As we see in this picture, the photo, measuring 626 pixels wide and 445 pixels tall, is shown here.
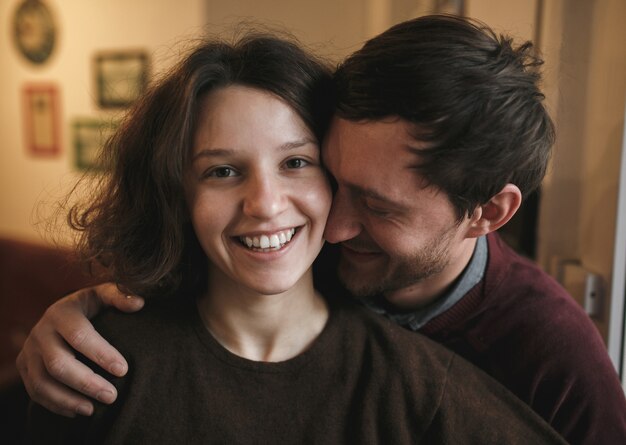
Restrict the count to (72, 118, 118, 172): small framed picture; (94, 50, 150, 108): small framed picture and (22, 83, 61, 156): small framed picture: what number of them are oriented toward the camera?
3

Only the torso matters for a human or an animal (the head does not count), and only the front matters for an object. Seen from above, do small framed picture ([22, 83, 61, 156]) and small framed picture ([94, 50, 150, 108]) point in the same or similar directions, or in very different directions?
same or similar directions

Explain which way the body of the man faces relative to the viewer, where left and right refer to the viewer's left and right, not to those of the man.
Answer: facing the viewer and to the left of the viewer

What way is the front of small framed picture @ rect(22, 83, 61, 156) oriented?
toward the camera

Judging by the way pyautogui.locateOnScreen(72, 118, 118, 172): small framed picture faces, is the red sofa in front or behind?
in front

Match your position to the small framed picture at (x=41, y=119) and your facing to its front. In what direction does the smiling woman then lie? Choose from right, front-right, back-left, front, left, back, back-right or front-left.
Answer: front

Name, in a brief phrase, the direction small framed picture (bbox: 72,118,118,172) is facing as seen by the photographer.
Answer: facing the viewer

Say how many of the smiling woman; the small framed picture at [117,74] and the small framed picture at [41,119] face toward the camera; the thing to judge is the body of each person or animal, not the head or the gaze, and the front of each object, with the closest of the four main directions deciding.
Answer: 3

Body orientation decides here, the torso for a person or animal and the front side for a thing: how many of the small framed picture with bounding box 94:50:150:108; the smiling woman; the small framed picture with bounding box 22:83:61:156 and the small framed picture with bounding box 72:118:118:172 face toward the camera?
4

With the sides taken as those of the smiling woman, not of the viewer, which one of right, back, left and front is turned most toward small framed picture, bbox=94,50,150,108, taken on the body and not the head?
back

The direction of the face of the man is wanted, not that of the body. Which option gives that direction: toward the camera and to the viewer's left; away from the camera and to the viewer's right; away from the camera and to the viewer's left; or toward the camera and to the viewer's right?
toward the camera and to the viewer's left

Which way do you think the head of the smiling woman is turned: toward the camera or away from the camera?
toward the camera

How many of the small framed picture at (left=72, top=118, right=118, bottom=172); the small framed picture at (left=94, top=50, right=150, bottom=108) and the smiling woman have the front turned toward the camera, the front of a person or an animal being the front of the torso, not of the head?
3
